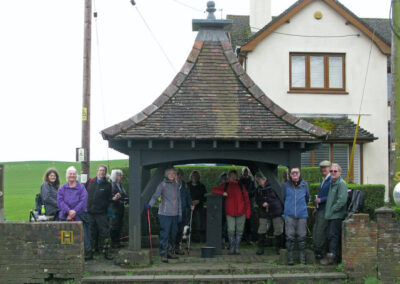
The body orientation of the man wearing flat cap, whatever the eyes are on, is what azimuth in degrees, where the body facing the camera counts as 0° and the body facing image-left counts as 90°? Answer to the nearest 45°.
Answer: approximately 45°

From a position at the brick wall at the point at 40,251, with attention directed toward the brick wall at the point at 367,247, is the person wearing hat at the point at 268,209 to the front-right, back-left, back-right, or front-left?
front-left

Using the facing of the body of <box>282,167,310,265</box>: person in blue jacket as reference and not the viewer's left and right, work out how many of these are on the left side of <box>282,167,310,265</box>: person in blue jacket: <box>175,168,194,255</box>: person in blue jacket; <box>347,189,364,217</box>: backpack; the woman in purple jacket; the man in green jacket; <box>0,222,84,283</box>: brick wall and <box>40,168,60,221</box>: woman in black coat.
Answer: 2

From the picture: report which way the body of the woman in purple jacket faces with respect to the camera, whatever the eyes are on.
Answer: toward the camera

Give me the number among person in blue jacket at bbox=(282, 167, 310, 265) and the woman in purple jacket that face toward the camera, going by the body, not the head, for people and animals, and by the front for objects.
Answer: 2

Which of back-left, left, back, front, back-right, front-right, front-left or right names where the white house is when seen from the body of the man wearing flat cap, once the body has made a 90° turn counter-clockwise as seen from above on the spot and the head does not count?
back-left

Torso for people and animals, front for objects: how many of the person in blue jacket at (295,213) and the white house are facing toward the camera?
2

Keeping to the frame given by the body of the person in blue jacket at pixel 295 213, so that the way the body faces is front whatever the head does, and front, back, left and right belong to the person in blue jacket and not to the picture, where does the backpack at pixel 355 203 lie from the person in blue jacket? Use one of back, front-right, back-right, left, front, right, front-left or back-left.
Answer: left

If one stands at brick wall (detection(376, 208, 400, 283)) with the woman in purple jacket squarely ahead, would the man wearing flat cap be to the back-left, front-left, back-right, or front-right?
front-right

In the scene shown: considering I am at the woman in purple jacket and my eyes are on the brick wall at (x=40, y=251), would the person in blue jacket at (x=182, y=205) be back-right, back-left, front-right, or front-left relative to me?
back-left

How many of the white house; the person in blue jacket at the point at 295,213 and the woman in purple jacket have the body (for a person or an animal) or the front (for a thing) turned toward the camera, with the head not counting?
3

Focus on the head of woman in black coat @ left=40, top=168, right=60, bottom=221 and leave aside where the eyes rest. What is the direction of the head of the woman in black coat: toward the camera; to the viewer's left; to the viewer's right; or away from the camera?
toward the camera

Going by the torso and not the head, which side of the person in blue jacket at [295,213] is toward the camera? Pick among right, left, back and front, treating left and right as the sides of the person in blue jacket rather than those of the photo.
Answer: front

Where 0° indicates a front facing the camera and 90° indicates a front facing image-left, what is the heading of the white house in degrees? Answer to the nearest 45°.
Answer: approximately 0°

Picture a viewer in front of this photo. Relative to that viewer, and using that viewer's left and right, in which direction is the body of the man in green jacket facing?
facing the viewer and to the left of the viewer
